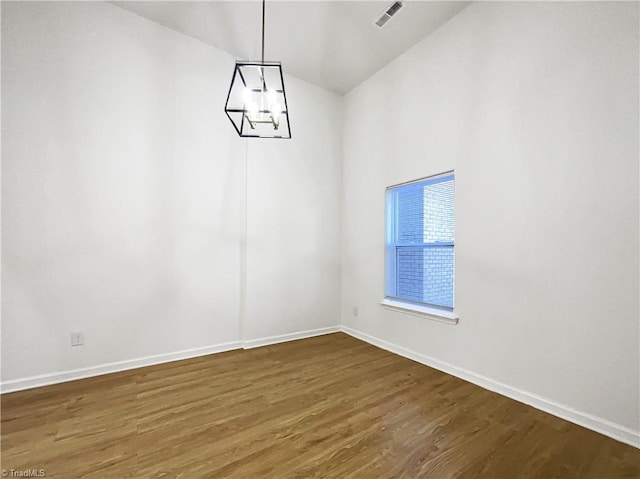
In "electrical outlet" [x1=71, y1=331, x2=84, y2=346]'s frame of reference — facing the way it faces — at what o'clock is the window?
The window is roughly at 10 o'clock from the electrical outlet.

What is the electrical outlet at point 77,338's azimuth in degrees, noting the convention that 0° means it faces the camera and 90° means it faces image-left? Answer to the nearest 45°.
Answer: approximately 0°
